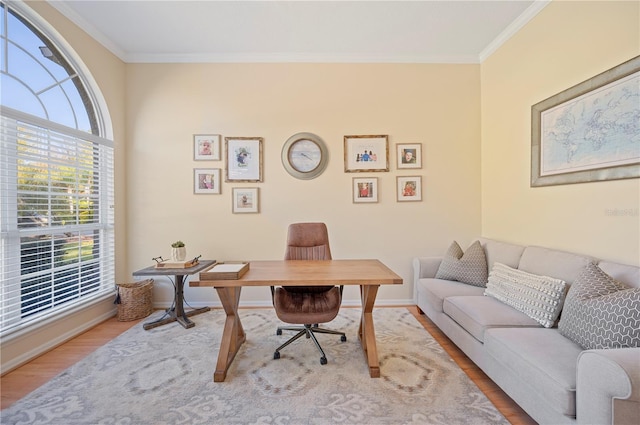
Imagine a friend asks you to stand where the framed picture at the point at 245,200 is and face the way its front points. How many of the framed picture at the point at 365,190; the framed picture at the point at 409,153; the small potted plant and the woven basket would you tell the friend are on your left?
2

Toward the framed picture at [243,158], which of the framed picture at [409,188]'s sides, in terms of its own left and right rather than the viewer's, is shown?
right

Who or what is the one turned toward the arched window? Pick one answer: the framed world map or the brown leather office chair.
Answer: the framed world map

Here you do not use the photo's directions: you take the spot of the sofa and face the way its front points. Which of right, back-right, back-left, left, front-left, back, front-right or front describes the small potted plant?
front-right

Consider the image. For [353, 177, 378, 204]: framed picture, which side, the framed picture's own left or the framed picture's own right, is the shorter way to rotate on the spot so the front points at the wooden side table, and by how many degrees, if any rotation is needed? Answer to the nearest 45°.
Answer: approximately 45° to the framed picture's own right
